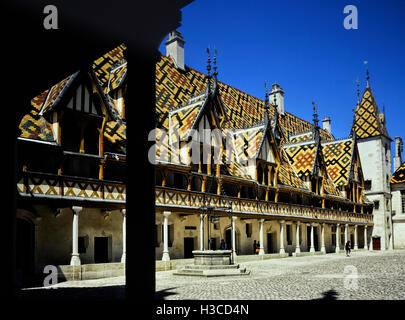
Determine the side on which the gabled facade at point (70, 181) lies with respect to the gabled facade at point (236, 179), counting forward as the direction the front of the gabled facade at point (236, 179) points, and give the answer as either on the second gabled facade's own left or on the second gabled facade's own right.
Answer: on the second gabled facade's own right
